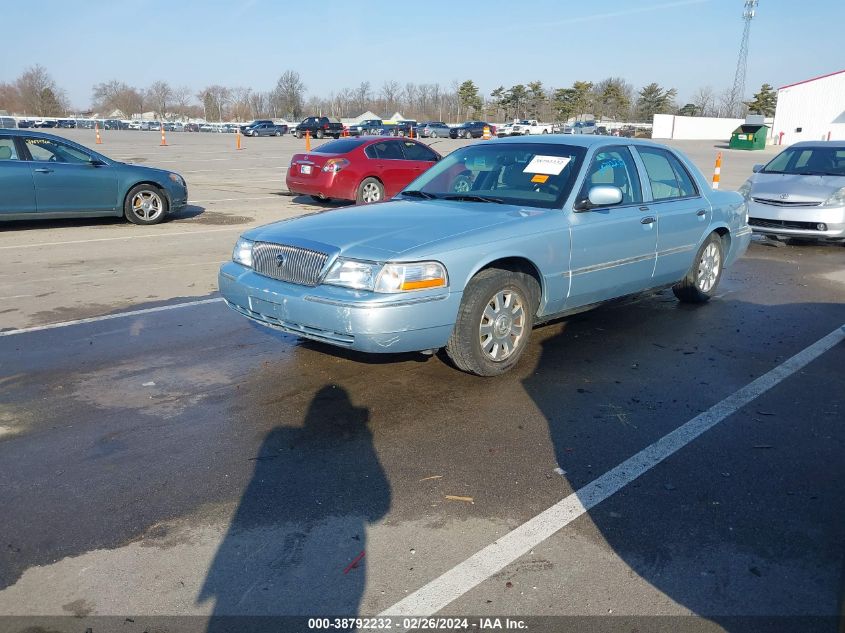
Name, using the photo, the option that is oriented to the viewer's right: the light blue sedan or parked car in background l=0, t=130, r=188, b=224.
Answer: the parked car in background

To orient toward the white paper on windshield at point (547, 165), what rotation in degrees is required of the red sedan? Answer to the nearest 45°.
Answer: approximately 135° to its right

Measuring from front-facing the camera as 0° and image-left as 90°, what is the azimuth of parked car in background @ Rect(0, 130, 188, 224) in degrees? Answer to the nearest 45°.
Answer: approximately 270°

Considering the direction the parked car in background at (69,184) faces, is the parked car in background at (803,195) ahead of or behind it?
ahead

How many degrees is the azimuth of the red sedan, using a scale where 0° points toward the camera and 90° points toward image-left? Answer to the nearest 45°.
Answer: approximately 225°

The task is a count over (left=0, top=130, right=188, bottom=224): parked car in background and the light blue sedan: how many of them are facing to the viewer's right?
1

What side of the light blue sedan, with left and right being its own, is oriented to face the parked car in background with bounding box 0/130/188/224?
right

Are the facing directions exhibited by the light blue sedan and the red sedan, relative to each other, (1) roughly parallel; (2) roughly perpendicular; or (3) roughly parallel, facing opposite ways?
roughly parallel, facing opposite ways

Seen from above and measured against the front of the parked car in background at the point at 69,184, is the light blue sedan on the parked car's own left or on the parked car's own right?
on the parked car's own right

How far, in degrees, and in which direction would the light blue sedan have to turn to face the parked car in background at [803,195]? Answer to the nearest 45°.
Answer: approximately 180°

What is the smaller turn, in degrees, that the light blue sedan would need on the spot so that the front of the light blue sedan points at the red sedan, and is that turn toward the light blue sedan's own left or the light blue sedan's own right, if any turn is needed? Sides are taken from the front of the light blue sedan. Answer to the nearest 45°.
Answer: approximately 135° to the light blue sedan's own right

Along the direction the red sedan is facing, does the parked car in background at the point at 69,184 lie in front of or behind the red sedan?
behind

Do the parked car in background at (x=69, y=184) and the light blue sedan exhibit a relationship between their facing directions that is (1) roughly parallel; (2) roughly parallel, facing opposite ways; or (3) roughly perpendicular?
roughly parallel, facing opposite ways
